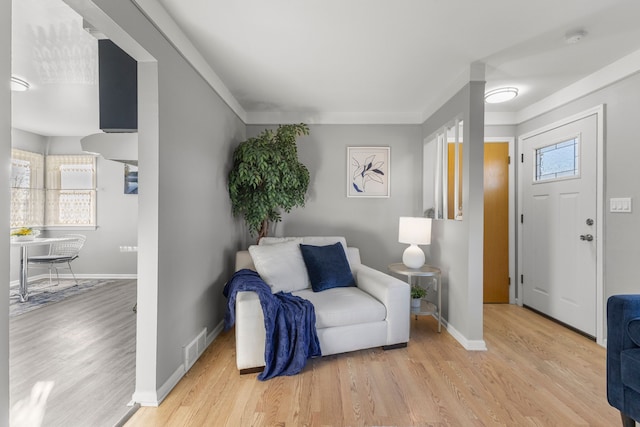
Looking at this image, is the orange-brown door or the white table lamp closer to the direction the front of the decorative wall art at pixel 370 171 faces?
the white table lamp

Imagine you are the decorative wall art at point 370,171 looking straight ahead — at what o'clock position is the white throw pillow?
The white throw pillow is roughly at 1 o'clock from the decorative wall art.

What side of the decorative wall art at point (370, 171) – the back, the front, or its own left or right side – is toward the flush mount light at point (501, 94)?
left

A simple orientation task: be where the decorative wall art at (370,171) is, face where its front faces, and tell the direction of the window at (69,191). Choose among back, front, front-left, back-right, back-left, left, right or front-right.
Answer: right

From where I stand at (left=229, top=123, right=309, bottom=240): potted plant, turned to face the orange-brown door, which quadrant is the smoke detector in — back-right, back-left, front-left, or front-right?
front-right

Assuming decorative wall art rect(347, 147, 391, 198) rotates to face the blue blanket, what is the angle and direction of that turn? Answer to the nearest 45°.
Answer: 0° — it already faces it

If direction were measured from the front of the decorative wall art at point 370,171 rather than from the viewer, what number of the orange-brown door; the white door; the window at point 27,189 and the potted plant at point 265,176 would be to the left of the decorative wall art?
2

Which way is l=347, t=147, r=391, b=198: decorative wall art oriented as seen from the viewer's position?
toward the camera
